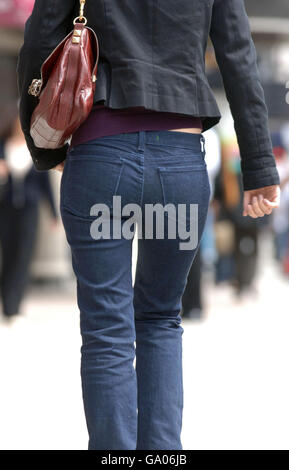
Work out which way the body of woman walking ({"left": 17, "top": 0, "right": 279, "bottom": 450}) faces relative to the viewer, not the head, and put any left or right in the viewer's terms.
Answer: facing away from the viewer

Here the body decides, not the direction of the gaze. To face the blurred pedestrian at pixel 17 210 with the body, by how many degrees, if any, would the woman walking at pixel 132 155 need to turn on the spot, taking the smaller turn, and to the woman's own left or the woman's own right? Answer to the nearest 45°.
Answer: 0° — they already face them
